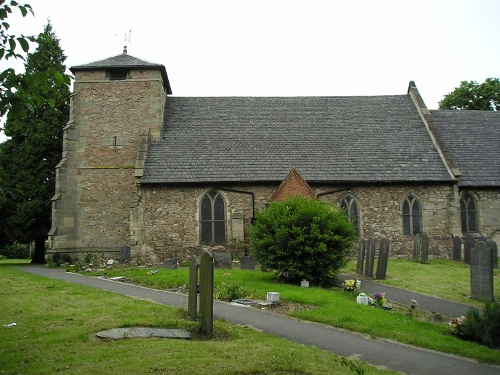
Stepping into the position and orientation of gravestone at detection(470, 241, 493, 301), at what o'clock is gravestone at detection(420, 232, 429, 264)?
gravestone at detection(420, 232, 429, 264) is roughly at 4 o'clock from gravestone at detection(470, 241, 493, 301).

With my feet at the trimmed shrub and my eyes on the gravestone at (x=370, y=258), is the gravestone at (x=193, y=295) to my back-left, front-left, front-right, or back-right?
back-right

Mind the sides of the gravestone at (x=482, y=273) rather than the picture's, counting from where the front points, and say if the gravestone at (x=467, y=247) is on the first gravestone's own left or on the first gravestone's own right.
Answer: on the first gravestone's own right

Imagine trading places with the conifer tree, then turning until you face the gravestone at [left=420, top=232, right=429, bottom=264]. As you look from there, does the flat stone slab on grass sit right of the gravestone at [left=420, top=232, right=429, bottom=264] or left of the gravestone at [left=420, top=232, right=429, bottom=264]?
right

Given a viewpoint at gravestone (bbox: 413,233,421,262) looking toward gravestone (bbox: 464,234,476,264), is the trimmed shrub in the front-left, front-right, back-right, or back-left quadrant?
back-right

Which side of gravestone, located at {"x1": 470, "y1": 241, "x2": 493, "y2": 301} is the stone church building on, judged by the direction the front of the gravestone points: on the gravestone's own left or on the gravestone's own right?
on the gravestone's own right

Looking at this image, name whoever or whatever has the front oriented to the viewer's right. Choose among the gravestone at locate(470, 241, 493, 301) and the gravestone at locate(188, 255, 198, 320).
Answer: the gravestone at locate(188, 255, 198, 320)

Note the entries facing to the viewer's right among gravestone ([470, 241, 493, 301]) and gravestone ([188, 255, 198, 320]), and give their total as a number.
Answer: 1

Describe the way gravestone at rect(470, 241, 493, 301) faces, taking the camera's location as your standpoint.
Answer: facing the viewer and to the left of the viewer

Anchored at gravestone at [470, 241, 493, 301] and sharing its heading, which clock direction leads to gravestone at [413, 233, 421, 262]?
gravestone at [413, 233, 421, 262] is roughly at 4 o'clock from gravestone at [470, 241, 493, 301].

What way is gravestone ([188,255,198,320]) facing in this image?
to the viewer's right

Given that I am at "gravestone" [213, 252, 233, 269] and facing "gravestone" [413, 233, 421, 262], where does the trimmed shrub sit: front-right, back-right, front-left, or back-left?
front-right

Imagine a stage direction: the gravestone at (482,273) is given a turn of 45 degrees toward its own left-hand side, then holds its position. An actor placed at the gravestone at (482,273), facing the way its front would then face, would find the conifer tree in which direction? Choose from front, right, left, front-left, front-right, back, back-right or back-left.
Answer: right

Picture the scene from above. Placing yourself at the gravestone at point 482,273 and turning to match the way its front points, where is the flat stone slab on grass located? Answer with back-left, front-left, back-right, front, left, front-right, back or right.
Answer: front
